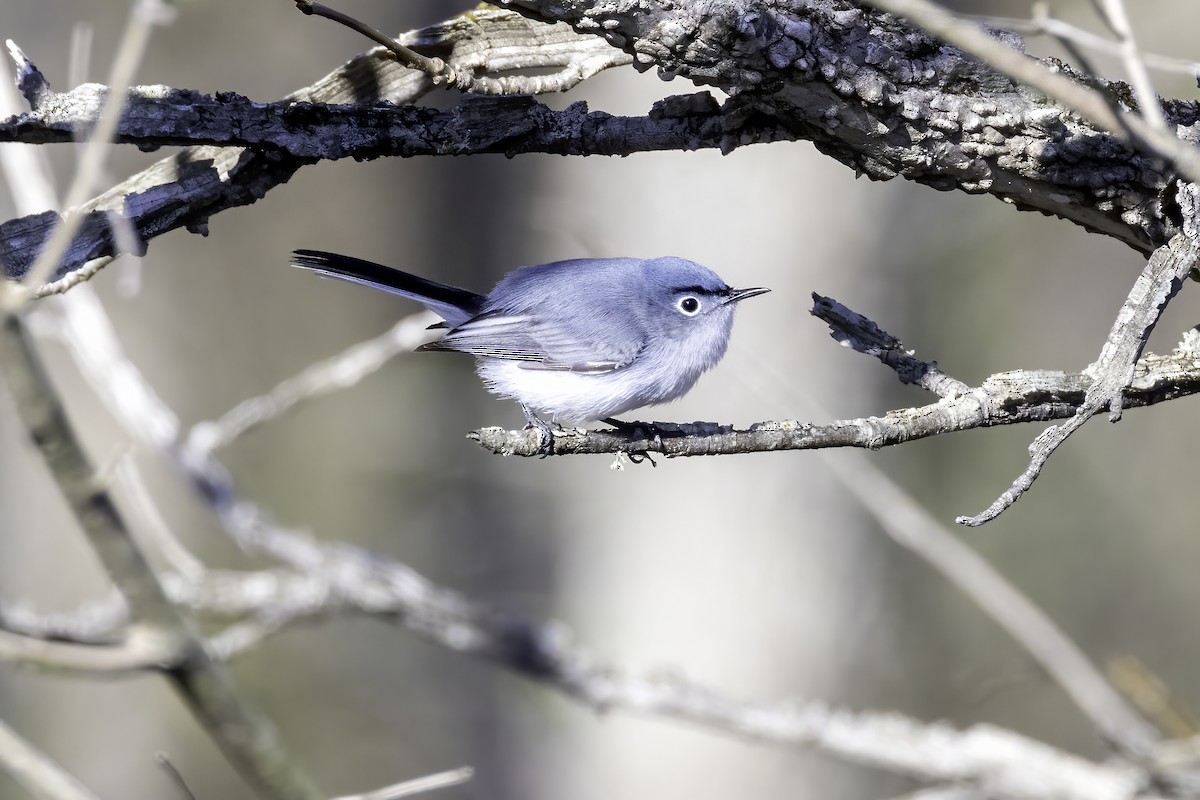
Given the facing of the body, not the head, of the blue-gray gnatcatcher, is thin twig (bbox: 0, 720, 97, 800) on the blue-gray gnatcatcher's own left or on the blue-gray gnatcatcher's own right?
on the blue-gray gnatcatcher's own right

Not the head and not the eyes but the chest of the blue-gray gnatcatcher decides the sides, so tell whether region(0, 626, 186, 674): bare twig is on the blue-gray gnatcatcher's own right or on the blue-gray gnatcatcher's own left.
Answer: on the blue-gray gnatcatcher's own right

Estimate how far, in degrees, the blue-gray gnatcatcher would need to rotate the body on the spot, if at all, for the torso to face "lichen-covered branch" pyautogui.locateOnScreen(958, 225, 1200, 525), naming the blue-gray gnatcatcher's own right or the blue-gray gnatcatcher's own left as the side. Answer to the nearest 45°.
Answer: approximately 45° to the blue-gray gnatcatcher's own right

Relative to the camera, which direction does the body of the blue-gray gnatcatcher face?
to the viewer's right
